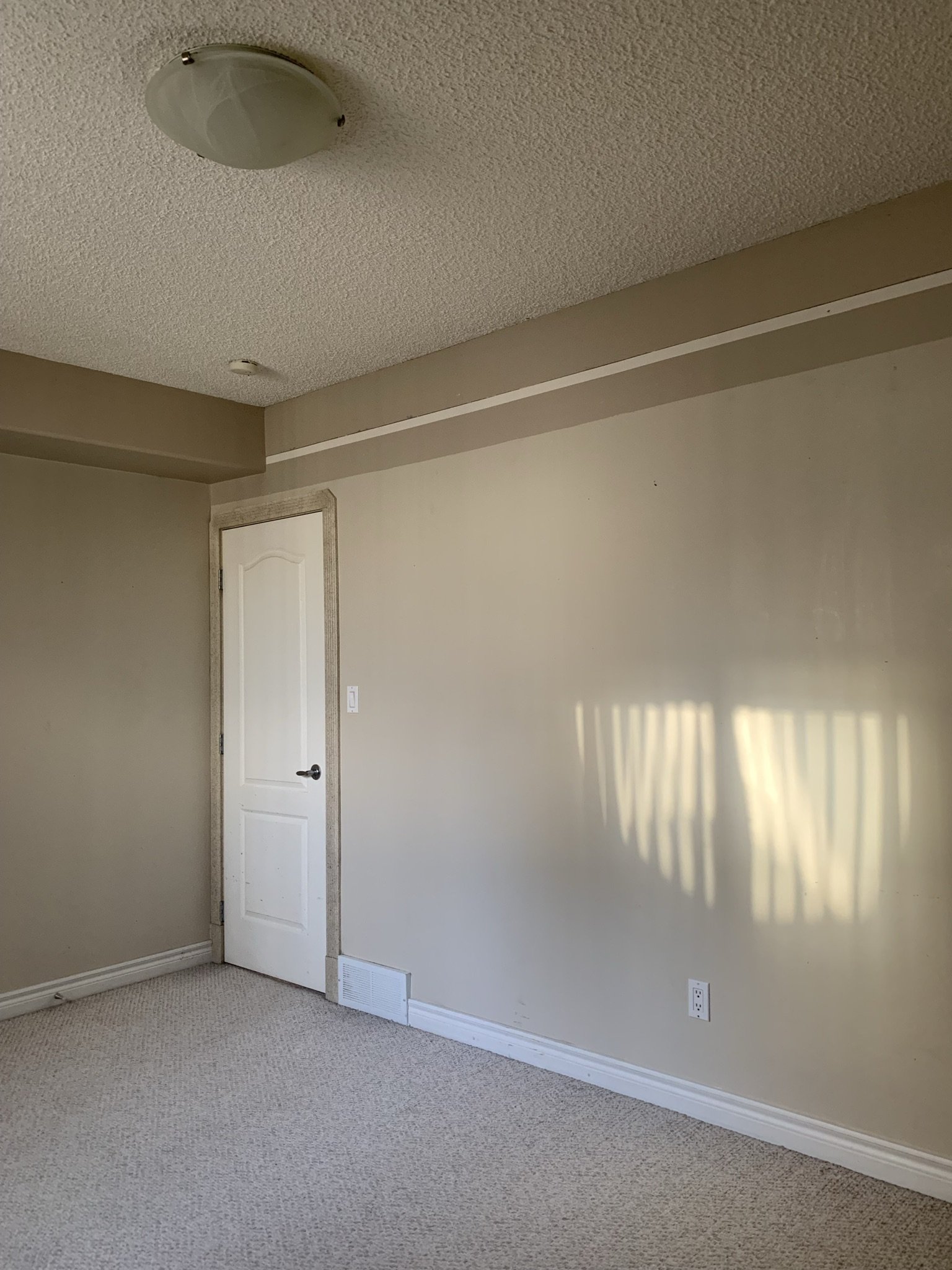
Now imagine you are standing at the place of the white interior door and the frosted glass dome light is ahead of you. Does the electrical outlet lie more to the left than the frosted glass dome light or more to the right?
left

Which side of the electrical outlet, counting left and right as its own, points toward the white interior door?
right

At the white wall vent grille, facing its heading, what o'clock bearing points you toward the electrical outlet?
The electrical outlet is roughly at 9 o'clock from the white wall vent grille.

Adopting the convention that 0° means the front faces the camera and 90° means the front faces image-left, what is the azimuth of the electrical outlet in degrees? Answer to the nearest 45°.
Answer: approximately 45°

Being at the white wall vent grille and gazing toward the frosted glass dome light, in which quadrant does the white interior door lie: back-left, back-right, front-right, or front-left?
back-right
